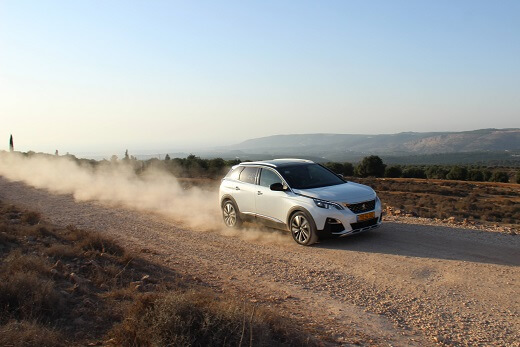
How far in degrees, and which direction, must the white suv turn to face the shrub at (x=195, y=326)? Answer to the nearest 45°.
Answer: approximately 45° to its right

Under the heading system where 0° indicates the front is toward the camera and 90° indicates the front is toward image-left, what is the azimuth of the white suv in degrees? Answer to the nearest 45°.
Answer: approximately 315°

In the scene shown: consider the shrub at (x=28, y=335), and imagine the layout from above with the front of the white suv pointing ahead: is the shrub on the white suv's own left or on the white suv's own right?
on the white suv's own right

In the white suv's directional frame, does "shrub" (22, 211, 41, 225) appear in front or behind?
behind
